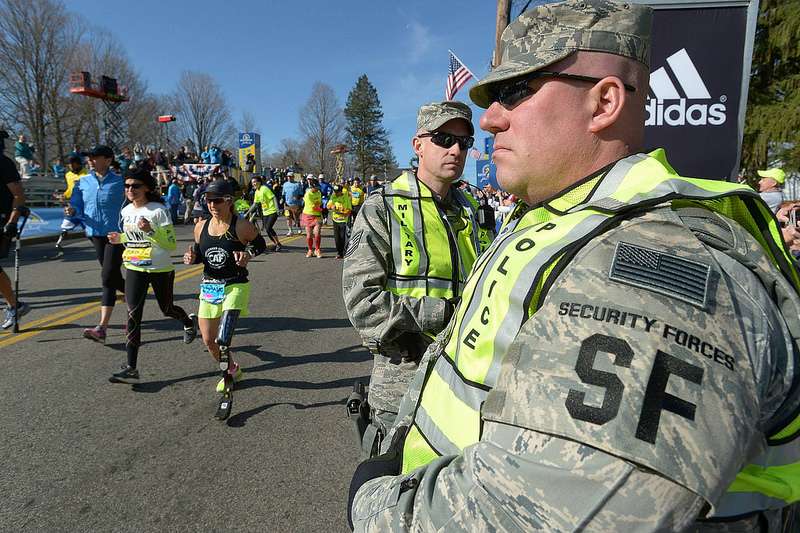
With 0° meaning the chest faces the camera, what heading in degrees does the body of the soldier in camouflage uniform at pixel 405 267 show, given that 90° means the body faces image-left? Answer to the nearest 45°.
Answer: approximately 315°

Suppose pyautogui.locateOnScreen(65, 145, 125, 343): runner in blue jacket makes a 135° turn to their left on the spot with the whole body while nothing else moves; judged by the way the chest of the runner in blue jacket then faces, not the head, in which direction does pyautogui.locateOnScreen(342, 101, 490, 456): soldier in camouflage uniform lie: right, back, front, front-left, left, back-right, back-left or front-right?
right

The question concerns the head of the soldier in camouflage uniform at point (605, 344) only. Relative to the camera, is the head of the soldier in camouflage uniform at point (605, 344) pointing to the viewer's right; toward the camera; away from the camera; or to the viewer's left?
to the viewer's left

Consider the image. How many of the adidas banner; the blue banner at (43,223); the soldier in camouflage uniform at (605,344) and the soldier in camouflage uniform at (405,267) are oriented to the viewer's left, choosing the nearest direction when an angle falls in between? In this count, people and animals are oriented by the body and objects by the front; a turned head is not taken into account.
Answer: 1

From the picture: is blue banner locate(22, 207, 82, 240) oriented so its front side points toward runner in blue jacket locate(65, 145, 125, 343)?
yes

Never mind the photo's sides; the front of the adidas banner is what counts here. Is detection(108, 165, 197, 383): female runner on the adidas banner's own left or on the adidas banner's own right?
on the adidas banner's own right

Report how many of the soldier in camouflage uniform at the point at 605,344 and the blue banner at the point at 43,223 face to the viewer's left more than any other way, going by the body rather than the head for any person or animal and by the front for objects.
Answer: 1

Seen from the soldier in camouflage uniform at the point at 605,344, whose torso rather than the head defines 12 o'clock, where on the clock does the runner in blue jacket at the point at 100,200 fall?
The runner in blue jacket is roughly at 1 o'clock from the soldier in camouflage uniform.

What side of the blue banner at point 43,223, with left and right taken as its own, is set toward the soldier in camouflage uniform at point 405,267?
front

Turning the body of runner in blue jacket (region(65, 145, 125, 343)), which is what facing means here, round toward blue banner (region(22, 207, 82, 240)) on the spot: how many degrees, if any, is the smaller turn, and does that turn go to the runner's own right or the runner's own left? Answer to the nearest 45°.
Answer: approximately 135° to the runner's own right

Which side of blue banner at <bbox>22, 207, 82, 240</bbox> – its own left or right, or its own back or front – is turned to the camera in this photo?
front

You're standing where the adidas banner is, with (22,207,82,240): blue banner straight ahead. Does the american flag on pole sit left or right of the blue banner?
right

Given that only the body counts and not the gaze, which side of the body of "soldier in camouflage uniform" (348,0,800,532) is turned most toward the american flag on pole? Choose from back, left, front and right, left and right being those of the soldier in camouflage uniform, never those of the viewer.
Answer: right

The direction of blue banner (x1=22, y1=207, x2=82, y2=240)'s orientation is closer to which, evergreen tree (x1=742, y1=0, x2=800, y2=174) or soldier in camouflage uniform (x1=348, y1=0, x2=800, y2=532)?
the soldier in camouflage uniform

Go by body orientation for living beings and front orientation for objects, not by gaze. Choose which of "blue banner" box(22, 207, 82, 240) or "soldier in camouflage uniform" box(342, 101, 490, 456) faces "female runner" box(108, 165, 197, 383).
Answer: the blue banner

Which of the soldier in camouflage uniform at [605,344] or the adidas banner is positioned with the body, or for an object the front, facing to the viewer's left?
the soldier in camouflage uniform

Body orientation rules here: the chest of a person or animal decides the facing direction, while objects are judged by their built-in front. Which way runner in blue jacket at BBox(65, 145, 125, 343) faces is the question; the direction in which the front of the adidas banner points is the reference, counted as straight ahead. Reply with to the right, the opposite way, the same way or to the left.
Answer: the same way

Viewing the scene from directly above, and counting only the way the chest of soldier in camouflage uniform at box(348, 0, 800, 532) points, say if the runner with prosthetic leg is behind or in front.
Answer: in front

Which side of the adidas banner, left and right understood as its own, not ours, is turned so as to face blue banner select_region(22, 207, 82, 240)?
right
